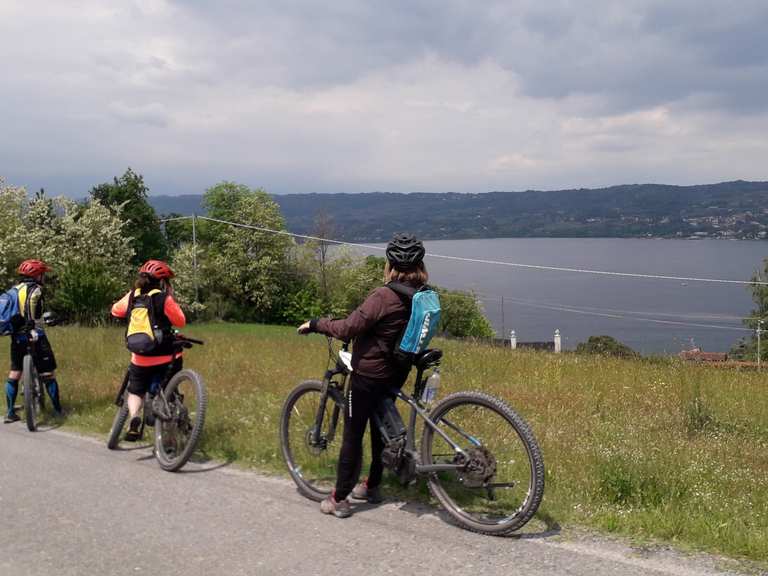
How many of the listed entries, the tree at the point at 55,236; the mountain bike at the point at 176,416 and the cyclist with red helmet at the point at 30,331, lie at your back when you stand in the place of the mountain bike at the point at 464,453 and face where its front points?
0

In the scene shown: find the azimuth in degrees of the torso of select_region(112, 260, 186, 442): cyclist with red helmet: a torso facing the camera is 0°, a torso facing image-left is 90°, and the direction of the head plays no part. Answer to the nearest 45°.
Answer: approximately 180°

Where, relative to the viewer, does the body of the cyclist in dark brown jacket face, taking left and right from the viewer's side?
facing away from the viewer and to the left of the viewer

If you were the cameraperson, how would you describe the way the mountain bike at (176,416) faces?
facing away from the viewer and to the left of the viewer

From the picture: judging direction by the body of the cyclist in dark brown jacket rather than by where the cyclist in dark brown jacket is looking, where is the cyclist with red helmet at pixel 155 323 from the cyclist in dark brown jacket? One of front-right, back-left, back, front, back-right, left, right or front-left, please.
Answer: front

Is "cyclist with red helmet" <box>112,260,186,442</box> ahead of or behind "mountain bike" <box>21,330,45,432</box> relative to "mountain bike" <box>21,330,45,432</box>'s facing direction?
behind

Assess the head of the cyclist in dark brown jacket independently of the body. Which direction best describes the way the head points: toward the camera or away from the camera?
away from the camera

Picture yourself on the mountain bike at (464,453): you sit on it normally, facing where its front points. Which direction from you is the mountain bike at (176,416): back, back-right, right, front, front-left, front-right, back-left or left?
front

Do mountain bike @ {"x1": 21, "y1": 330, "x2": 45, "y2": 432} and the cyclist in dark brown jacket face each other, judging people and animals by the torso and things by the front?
no

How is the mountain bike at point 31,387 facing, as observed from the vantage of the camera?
facing away from the viewer

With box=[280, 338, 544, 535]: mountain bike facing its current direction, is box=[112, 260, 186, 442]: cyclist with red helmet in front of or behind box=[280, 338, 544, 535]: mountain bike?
in front

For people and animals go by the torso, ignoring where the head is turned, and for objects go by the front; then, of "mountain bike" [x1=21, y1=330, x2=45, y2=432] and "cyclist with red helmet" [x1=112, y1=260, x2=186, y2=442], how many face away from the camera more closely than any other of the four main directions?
2
